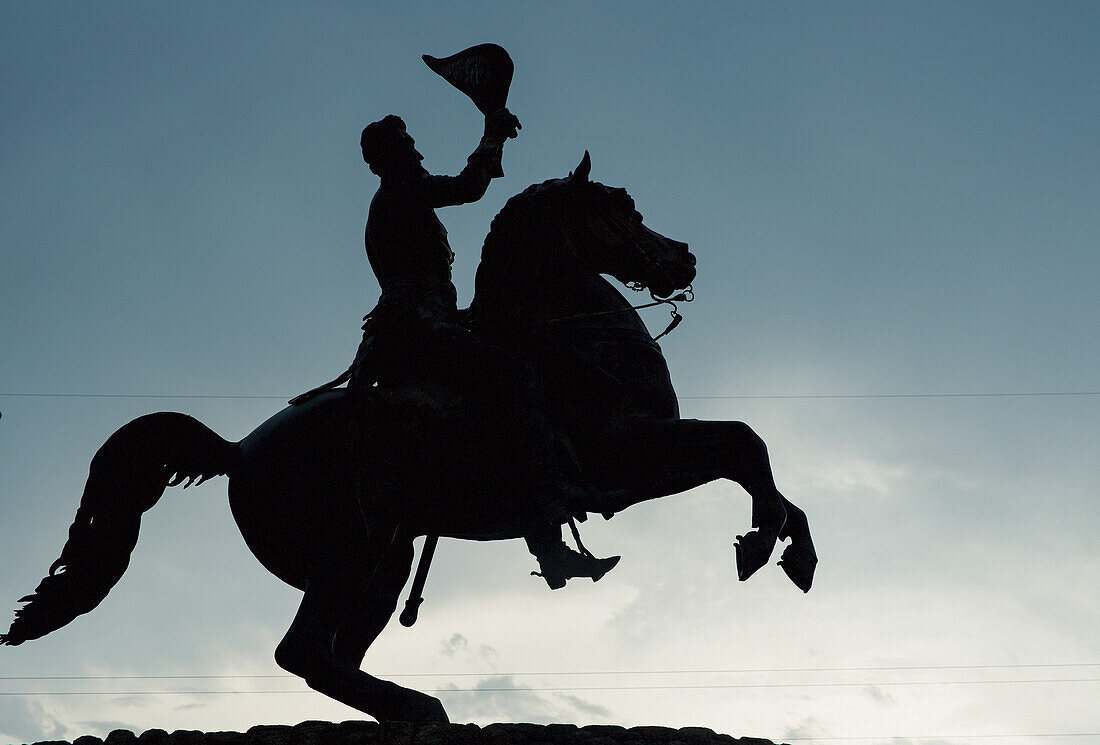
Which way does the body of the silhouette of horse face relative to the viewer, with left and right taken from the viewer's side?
facing to the right of the viewer

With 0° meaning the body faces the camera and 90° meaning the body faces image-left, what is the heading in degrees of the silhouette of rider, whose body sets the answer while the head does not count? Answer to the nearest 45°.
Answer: approximately 270°
